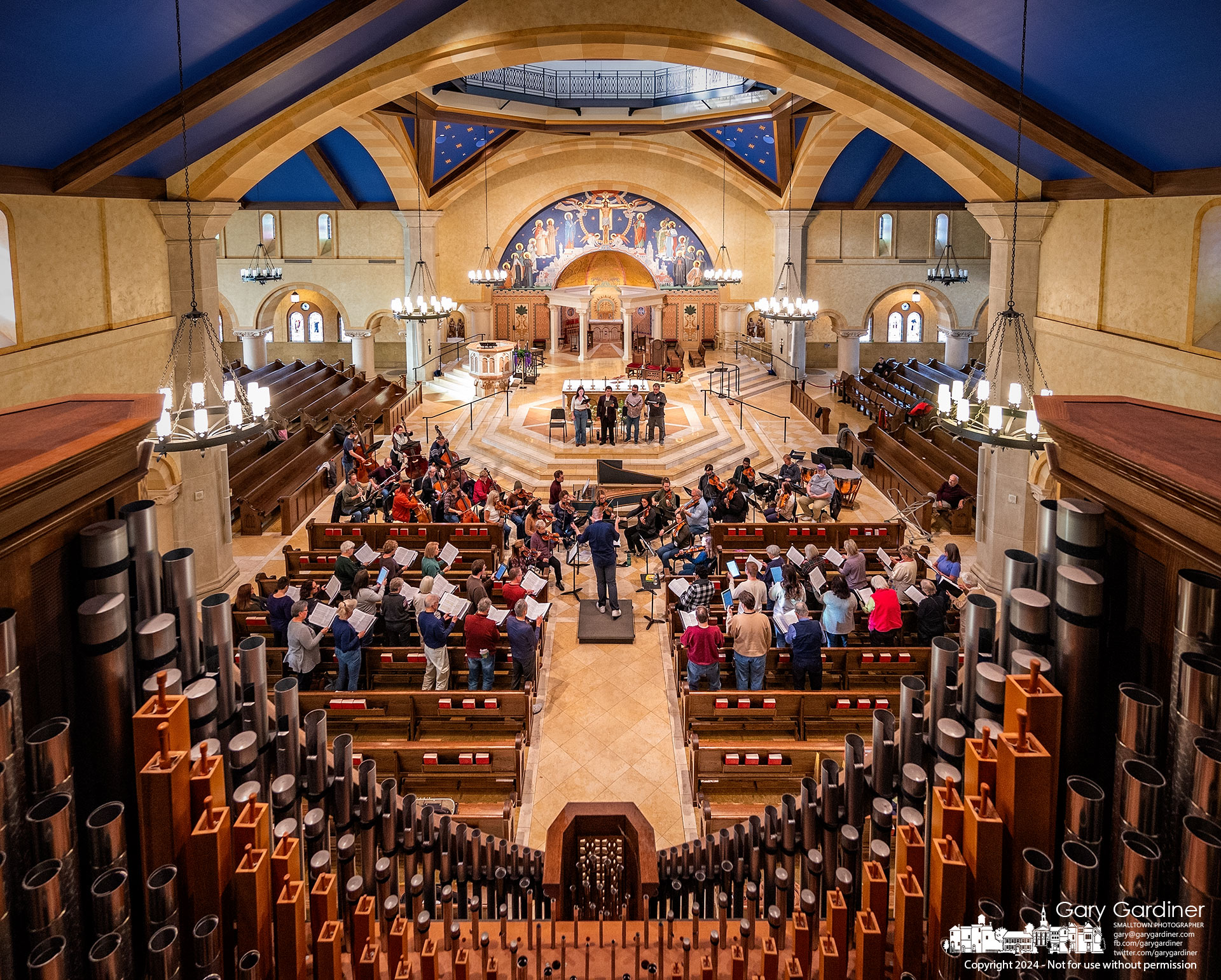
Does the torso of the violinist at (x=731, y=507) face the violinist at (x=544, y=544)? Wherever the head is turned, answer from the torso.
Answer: yes

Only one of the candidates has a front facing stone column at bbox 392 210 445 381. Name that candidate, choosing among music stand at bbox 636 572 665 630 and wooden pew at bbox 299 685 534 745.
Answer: the wooden pew

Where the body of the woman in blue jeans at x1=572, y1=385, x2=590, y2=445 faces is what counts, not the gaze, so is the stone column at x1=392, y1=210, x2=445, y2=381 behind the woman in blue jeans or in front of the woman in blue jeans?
behind

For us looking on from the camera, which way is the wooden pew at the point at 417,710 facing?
facing away from the viewer

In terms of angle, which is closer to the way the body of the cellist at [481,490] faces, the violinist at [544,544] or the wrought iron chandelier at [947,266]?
the violinist

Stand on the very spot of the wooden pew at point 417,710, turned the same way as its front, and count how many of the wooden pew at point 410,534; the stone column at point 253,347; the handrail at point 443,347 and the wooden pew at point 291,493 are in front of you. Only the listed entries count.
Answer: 4

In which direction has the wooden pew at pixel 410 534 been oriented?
away from the camera

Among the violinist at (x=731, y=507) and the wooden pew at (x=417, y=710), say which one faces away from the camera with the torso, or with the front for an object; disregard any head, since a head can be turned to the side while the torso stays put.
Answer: the wooden pew

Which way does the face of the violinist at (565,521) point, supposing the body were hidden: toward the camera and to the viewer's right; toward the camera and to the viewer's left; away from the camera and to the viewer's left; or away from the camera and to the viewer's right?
toward the camera and to the viewer's right

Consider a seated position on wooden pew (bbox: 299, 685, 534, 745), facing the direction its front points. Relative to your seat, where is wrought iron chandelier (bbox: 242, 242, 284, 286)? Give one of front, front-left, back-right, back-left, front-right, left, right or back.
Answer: front

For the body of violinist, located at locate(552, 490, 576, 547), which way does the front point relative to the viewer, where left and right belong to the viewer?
facing the viewer and to the right of the viewer

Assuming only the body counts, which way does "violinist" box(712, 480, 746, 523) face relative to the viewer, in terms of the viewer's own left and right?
facing the viewer and to the left of the viewer

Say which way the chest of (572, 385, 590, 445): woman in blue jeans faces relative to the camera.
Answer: toward the camera

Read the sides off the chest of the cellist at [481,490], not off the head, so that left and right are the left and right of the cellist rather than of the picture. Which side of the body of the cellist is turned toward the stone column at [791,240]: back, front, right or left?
left

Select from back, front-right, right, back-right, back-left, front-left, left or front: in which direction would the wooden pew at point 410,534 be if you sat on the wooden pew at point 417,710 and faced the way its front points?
front

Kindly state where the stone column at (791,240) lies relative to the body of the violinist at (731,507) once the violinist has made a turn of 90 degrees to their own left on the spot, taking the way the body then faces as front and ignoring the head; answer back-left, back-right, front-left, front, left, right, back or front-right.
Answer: back-left
